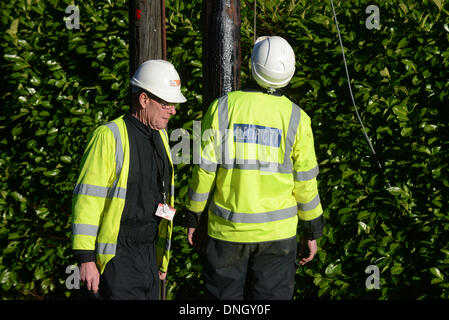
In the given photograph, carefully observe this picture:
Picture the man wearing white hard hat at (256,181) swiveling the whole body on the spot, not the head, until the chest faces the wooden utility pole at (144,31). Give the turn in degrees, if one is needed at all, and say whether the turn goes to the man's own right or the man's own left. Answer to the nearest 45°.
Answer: approximately 45° to the man's own left

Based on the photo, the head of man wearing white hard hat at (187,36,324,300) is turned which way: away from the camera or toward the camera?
away from the camera

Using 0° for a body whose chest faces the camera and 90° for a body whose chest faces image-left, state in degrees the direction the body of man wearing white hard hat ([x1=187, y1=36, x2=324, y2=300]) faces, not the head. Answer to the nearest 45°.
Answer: approximately 180°

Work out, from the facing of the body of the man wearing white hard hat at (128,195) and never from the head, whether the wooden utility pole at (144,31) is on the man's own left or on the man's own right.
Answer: on the man's own left

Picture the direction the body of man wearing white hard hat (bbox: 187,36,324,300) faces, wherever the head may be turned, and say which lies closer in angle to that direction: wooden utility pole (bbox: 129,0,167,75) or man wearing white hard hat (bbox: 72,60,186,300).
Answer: the wooden utility pole

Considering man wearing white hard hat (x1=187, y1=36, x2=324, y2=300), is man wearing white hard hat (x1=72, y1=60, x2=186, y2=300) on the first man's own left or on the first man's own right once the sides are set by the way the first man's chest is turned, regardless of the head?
on the first man's own left

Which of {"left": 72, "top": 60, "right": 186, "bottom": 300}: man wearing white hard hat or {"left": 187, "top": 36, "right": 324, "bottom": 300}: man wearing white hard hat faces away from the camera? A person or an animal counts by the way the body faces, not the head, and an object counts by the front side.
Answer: {"left": 187, "top": 36, "right": 324, "bottom": 300}: man wearing white hard hat

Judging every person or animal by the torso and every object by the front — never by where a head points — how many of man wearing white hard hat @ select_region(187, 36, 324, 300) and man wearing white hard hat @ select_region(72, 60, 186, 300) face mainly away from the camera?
1

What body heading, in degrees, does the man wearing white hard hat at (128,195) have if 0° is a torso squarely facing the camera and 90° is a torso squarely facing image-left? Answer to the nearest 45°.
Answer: approximately 315°
